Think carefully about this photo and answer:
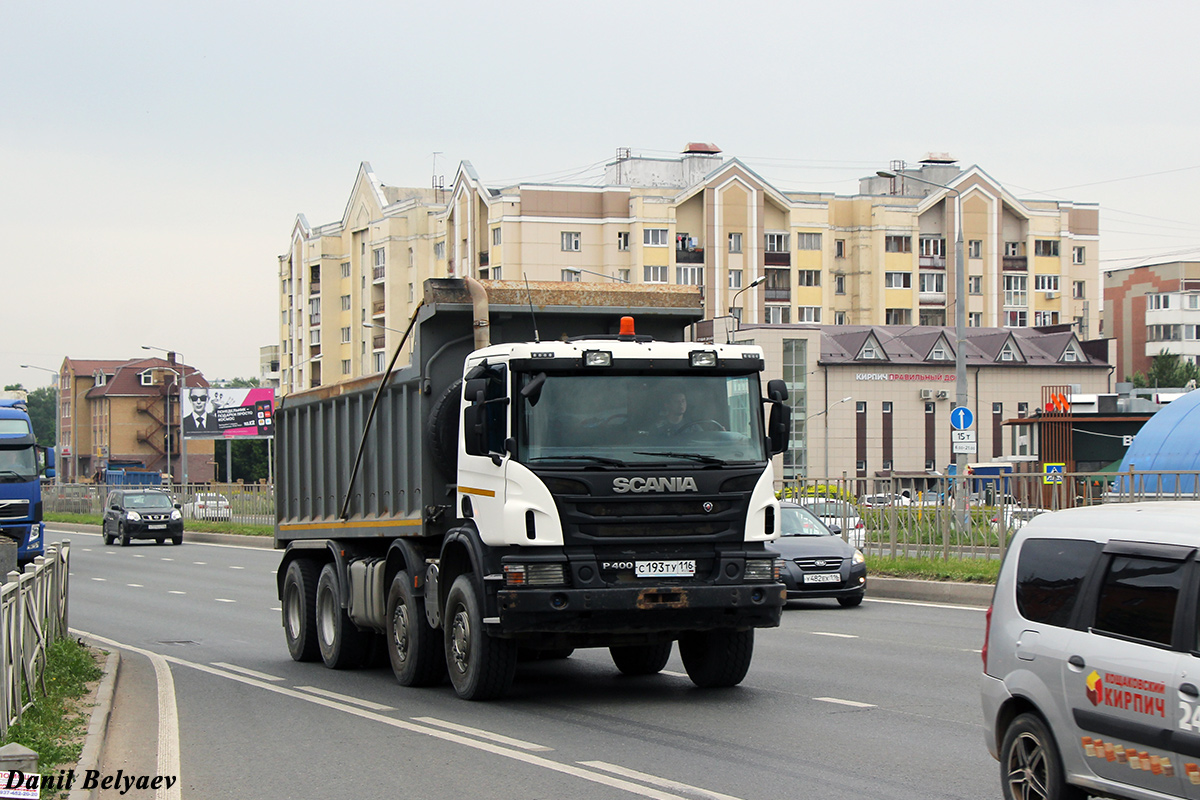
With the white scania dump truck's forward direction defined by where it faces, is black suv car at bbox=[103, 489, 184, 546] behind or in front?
behind

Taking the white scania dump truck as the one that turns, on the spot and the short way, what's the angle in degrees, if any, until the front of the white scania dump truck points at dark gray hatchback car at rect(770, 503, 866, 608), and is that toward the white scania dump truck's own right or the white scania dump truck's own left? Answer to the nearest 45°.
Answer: approximately 135° to the white scania dump truck's own left

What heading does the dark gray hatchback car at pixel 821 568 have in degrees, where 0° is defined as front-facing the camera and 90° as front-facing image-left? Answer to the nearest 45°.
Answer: approximately 315°

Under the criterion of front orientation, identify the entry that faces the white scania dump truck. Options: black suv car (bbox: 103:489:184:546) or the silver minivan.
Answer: the black suv car

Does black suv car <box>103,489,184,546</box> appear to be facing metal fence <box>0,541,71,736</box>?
yes

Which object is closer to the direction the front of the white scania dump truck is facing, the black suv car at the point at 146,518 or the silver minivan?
the silver minivan

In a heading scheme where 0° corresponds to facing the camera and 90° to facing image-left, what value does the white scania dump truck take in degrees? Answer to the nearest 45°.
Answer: approximately 315°

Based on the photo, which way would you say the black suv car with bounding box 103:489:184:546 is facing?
toward the camera
